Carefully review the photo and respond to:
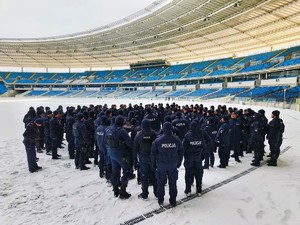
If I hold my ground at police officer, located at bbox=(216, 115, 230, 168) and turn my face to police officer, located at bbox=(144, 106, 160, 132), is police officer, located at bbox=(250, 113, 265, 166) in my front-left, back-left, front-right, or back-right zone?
back-right

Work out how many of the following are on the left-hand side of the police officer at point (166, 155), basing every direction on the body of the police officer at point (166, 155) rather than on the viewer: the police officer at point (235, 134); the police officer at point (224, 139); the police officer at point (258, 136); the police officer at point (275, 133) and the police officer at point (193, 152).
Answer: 0

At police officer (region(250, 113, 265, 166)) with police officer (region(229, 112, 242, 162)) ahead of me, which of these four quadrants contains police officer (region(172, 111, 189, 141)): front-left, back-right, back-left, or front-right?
front-left

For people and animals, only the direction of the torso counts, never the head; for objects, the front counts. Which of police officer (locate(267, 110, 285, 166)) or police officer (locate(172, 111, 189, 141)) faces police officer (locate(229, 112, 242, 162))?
police officer (locate(267, 110, 285, 166))

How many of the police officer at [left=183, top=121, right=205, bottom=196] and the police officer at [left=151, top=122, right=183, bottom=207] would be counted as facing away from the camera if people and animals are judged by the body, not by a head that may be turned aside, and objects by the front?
2

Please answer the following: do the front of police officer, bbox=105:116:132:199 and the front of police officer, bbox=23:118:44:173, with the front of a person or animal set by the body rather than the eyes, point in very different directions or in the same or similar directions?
same or similar directions

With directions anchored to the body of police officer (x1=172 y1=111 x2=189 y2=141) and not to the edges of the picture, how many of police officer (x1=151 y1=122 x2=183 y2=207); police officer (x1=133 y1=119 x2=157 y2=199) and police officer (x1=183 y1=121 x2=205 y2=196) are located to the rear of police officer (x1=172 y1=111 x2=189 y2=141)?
3

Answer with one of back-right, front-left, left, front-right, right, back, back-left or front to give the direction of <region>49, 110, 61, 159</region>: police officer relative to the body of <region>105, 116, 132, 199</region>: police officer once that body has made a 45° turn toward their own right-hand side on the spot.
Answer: back-left

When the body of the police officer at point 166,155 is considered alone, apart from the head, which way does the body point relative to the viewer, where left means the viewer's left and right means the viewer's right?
facing away from the viewer

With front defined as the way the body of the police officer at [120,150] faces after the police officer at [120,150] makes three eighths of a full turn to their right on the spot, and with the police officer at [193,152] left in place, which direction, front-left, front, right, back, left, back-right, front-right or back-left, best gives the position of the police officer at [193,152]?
left

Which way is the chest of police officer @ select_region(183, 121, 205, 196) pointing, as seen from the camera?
away from the camera

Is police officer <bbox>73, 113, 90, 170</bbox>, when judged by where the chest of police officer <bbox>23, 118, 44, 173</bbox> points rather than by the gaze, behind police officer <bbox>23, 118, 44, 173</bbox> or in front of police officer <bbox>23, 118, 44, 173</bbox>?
in front

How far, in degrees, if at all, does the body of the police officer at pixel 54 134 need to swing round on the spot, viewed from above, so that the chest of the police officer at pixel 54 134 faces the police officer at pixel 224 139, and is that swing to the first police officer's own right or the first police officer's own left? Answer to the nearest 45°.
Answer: approximately 45° to the first police officer's own right

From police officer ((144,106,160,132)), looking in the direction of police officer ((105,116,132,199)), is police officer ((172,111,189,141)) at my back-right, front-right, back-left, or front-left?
front-left

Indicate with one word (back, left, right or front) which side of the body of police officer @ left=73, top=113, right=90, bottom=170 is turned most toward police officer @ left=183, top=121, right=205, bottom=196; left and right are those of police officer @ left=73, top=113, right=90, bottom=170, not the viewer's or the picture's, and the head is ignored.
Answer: right

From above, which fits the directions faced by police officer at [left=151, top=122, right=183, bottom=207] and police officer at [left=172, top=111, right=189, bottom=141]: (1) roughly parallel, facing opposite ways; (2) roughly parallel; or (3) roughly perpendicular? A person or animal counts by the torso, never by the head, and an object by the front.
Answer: roughly parallel
